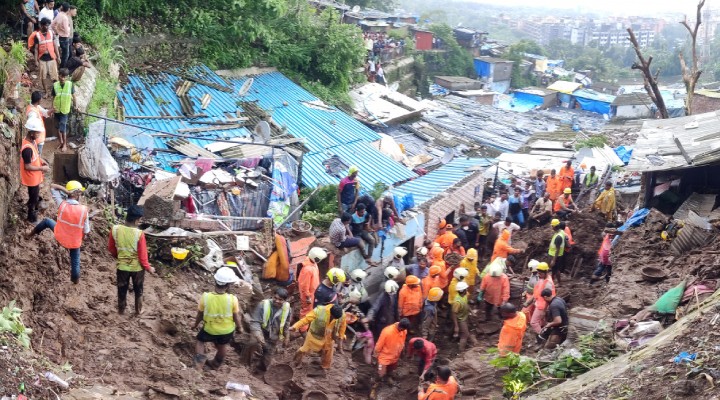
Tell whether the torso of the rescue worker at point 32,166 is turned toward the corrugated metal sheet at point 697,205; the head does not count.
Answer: yes

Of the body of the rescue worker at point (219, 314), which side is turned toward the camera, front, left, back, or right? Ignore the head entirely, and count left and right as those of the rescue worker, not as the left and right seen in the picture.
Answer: back

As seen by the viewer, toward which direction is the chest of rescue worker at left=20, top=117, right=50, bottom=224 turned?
to the viewer's right

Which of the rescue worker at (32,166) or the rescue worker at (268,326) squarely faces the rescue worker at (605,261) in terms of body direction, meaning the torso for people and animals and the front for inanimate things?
the rescue worker at (32,166)

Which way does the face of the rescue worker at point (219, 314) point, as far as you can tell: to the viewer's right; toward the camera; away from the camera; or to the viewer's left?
away from the camera

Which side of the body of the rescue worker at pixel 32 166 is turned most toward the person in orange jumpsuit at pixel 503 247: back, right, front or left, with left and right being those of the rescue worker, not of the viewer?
front
